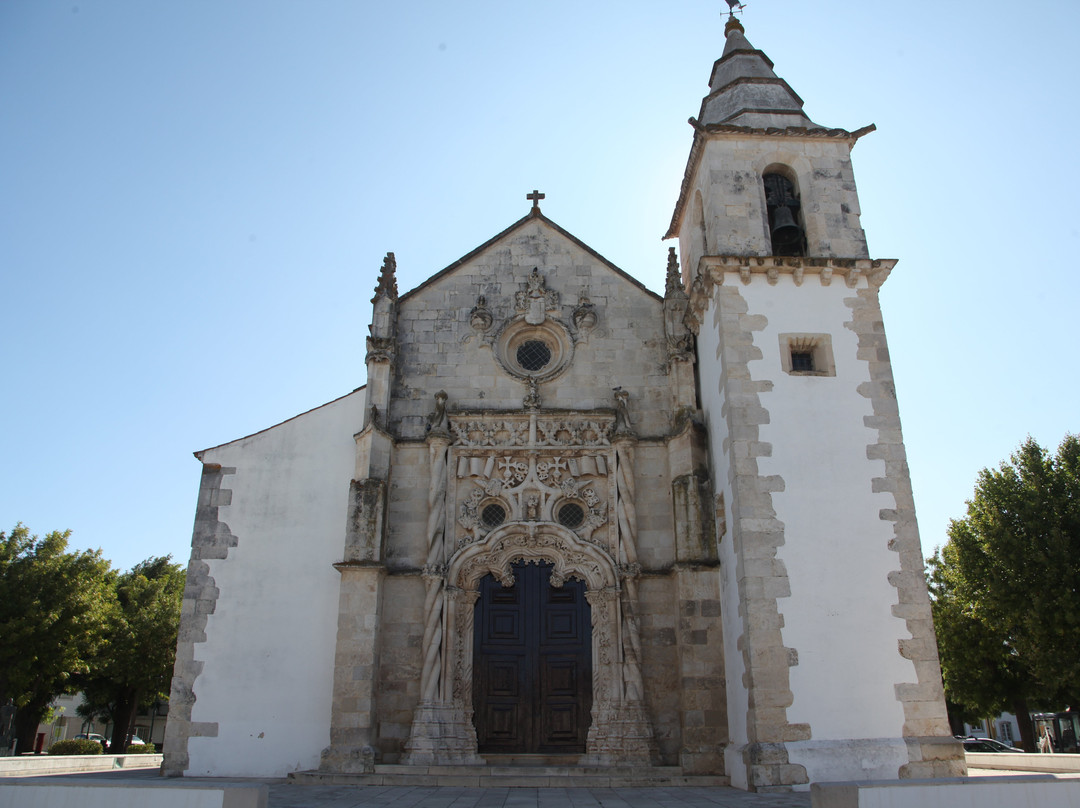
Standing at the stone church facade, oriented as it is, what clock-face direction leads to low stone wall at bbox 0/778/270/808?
The low stone wall is roughly at 1 o'clock from the stone church facade.

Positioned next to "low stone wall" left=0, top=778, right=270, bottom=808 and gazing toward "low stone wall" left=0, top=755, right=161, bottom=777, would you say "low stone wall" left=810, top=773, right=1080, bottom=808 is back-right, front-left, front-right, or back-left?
back-right

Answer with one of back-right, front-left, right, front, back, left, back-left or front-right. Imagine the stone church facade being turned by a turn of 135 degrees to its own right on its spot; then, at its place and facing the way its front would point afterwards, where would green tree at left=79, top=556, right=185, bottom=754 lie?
front

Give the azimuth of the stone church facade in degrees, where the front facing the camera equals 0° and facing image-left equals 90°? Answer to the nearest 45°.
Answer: approximately 0°

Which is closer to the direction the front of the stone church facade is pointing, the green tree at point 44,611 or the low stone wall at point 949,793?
the low stone wall

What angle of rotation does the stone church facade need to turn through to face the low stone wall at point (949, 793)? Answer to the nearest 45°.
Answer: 0° — it already faces it

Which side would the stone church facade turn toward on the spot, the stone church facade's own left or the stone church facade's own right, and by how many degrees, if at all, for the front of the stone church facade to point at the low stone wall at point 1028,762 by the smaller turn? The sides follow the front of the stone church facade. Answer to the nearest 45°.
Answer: approximately 135° to the stone church facade's own left

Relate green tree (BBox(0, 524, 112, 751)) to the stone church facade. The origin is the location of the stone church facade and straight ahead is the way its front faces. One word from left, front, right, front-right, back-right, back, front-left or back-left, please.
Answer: back-right

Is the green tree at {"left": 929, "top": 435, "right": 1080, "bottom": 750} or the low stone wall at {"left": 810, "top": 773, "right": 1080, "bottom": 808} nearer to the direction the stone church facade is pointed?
the low stone wall

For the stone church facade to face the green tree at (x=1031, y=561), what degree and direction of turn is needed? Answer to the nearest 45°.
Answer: approximately 135° to its left
